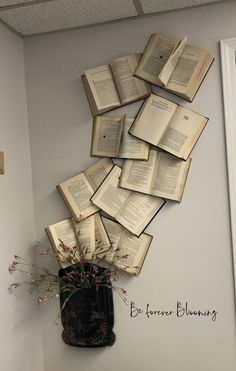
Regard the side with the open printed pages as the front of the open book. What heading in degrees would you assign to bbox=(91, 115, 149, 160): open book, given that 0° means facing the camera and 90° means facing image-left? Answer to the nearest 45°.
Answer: approximately 0°

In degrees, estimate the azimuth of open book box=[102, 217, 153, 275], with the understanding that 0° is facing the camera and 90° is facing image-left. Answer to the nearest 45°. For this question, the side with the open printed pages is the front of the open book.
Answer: approximately 0°

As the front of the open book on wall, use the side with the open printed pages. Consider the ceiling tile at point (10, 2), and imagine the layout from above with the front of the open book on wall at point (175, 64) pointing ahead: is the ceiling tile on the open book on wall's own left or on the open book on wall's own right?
on the open book on wall's own right
